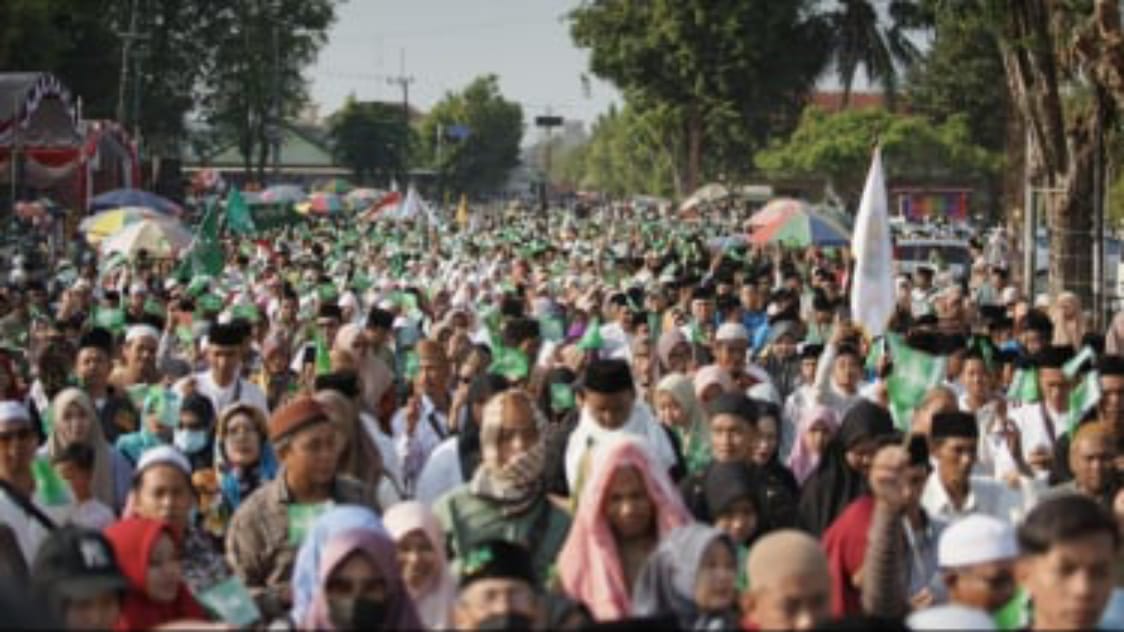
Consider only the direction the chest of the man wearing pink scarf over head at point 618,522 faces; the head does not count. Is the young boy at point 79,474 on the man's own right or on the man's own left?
on the man's own right

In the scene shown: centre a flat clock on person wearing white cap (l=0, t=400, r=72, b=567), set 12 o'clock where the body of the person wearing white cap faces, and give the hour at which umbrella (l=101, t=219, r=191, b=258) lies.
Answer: The umbrella is roughly at 6 o'clock from the person wearing white cap.

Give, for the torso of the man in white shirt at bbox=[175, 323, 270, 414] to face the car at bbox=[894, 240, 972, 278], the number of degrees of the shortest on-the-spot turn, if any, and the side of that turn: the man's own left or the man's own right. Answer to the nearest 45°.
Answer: approximately 135° to the man's own left

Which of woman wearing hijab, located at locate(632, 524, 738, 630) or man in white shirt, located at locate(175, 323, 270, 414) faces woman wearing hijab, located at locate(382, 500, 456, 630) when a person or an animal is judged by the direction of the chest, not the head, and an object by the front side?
the man in white shirt

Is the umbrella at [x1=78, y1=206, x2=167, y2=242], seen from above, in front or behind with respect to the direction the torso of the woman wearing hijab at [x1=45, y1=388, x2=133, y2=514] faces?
behind

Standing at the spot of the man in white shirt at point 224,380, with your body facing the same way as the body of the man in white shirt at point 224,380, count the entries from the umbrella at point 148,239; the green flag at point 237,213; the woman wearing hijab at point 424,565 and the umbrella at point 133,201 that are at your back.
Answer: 3

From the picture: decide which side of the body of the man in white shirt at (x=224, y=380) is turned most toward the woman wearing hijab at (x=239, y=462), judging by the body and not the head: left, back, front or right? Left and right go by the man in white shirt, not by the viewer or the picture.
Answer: front

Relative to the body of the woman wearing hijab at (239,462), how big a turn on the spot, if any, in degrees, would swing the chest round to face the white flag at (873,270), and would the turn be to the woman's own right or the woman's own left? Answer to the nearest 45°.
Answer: approximately 135° to the woman's own left

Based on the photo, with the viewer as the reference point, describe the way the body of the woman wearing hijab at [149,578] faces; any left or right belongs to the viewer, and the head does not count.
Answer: facing the viewer and to the right of the viewer
